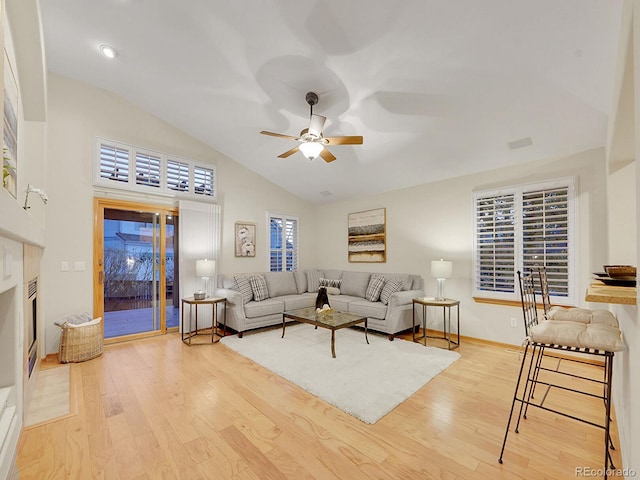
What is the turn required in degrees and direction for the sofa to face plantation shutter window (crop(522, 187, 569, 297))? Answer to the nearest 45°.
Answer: approximately 45° to its left

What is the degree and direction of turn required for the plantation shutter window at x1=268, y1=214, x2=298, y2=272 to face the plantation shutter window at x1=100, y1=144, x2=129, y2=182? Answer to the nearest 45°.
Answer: approximately 90° to its right

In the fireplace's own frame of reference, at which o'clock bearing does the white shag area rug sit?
The white shag area rug is roughly at 1 o'clock from the fireplace.

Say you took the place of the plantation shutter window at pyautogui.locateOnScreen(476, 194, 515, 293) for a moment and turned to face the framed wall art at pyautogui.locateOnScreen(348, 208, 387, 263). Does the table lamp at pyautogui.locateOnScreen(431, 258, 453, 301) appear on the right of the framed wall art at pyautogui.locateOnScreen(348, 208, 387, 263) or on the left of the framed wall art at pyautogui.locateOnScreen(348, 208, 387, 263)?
left

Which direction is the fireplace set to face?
to the viewer's right

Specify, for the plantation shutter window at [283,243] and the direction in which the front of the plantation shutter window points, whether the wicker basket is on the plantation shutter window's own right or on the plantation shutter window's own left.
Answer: on the plantation shutter window's own right

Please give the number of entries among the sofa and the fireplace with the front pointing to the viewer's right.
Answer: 1
